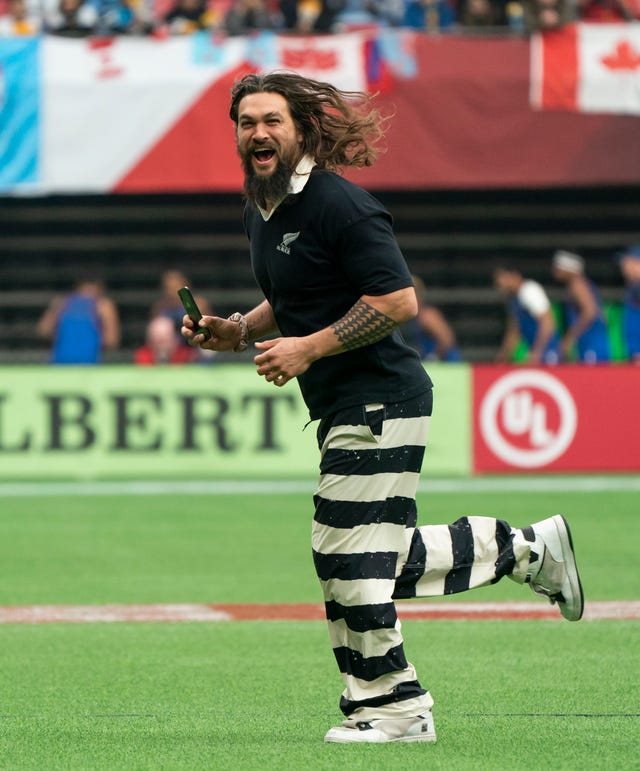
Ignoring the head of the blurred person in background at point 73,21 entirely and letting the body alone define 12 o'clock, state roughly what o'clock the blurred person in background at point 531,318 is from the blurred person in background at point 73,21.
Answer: the blurred person in background at point 531,318 is roughly at 10 o'clock from the blurred person in background at point 73,21.

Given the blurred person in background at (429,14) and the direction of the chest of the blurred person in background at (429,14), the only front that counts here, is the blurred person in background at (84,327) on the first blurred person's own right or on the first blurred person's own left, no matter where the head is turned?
on the first blurred person's own right

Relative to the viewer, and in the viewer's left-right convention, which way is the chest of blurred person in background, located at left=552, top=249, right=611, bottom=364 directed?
facing to the left of the viewer

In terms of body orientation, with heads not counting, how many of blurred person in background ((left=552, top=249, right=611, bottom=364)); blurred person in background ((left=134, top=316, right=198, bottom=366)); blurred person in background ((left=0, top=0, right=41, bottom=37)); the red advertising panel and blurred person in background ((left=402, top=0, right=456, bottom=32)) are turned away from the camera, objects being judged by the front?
0

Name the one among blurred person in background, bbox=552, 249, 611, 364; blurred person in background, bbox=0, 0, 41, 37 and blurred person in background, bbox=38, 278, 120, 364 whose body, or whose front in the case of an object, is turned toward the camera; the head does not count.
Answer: blurred person in background, bbox=0, 0, 41, 37

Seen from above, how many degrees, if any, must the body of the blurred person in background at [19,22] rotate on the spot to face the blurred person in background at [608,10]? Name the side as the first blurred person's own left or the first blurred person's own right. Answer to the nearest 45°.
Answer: approximately 90° to the first blurred person's own left

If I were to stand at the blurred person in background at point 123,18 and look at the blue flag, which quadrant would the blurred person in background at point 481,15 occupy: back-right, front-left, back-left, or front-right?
back-left

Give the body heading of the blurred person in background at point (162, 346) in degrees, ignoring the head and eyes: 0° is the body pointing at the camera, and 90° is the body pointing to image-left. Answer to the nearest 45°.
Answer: approximately 0°

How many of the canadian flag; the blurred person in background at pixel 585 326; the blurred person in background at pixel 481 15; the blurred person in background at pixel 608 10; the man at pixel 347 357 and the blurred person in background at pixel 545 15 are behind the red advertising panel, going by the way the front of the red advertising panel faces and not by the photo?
5

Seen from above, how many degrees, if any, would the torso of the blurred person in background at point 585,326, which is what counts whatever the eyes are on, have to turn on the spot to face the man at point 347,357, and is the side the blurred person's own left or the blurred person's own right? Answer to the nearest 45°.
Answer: approximately 90° to the blurred person's own left

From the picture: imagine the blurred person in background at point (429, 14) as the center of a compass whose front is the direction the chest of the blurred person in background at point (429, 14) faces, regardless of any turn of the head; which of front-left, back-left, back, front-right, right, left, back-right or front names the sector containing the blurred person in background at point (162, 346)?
front-right

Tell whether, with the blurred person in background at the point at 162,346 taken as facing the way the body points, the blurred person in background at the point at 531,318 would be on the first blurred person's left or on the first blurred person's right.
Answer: on the first blurred person's left

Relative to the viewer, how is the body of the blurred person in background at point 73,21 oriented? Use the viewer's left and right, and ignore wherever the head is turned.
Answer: facing the viewer

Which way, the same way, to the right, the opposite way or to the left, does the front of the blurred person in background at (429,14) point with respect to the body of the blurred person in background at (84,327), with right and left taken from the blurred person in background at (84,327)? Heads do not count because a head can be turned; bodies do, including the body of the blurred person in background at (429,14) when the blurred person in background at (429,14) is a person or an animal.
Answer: the opposite way

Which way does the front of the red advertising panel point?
toward the camera

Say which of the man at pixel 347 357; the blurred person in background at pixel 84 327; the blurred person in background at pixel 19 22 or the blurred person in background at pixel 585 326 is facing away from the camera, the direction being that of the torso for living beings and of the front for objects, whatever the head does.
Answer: the blurred person in background at pixel 84 327

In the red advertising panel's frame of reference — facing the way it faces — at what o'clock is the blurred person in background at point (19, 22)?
The blurred person in background is roughly at 4 o'clock from the red advertising panel.
